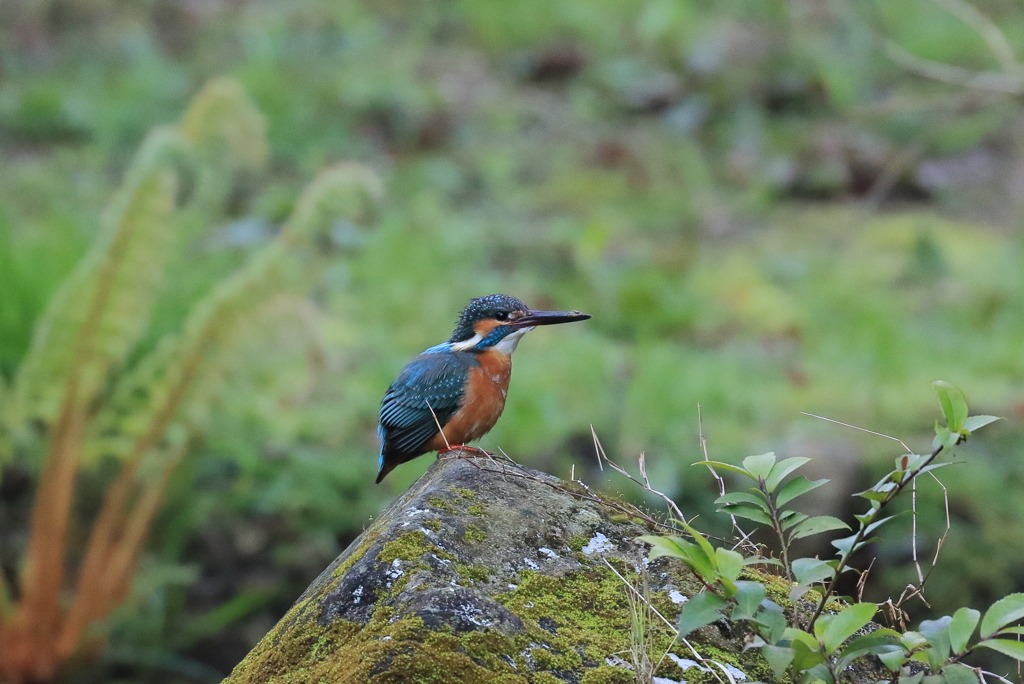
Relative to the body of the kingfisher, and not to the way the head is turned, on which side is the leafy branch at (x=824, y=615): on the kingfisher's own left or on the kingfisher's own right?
on the kingfisher's own right

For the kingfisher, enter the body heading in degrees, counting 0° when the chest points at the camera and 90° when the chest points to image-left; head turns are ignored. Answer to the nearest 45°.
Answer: approximately 270°
